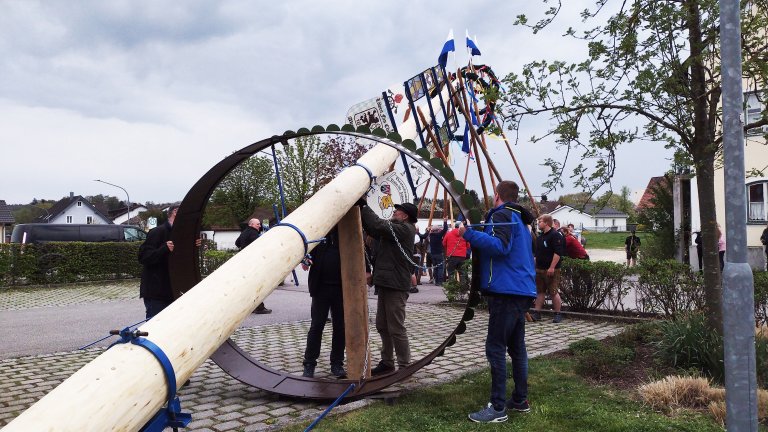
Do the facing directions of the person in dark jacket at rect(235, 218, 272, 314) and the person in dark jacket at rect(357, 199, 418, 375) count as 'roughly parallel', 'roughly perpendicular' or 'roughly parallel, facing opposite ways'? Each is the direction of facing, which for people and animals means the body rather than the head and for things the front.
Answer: roughly parallel, facing opposite ways

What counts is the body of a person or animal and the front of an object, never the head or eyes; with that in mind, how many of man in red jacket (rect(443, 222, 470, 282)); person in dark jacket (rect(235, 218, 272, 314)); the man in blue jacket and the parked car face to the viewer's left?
1

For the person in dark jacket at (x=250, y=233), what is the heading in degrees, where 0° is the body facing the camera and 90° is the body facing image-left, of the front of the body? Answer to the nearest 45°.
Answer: approximately 270°

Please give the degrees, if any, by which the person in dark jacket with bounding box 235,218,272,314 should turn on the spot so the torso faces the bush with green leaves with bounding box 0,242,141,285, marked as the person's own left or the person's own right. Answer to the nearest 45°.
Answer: approximately 135° to the person's own left

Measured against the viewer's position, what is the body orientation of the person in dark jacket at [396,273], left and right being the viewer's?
facing to the left of the viewer

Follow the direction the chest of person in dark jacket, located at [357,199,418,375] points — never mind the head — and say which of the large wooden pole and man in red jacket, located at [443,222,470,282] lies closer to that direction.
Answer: the large wooden pole

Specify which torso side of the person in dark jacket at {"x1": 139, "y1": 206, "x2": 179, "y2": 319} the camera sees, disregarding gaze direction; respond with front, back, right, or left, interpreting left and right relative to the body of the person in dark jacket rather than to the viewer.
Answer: right

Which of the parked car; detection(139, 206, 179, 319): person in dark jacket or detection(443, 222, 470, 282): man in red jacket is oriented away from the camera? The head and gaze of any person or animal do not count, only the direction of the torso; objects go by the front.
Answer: the man in red jacket

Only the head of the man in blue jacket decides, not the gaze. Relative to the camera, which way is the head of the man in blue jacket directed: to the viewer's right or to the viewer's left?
to the viewer's left

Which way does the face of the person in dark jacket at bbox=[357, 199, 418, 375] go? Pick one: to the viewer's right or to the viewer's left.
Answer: to the viewer's left

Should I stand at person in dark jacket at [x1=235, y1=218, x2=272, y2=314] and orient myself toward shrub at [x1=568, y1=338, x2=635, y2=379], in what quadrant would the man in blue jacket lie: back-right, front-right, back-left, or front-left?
front-right

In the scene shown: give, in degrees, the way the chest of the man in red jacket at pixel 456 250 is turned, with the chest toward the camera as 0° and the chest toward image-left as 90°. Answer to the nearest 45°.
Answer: approximately 180°

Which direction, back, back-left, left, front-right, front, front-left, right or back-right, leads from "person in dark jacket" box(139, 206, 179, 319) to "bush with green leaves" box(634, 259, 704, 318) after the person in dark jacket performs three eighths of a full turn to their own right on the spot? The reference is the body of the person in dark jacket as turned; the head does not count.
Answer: back-left
